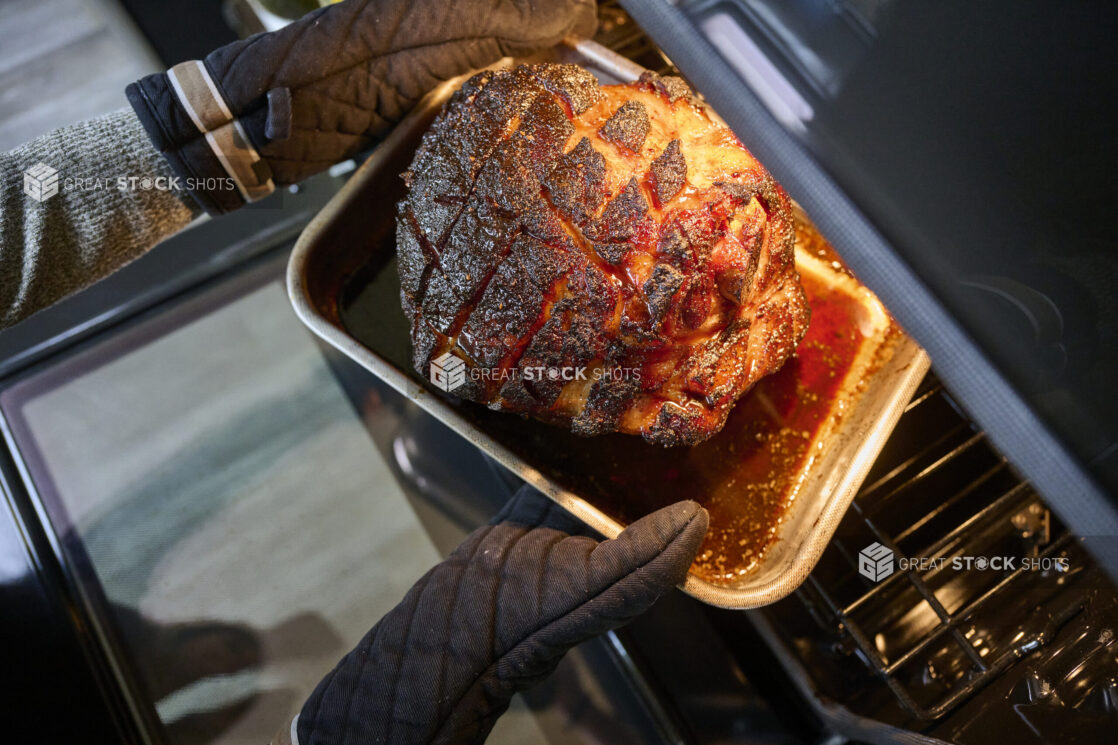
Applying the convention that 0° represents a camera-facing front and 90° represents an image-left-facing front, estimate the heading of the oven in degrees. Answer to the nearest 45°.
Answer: approximately 45°
